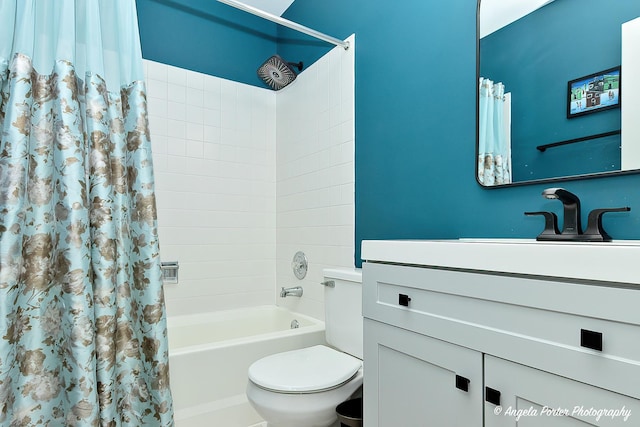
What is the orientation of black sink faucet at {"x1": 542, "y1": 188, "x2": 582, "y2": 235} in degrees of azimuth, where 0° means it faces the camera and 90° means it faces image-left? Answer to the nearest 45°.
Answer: approximately 45°

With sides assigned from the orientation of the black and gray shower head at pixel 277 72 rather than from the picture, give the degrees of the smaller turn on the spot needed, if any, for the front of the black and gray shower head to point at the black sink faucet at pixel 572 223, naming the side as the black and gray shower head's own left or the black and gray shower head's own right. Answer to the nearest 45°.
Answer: approximately 90° to the black and gray shower head's own left

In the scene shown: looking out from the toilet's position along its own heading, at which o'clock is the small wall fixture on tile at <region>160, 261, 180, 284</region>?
The small wall fixture on tile is roughly at 3 o'clock from the toilet.

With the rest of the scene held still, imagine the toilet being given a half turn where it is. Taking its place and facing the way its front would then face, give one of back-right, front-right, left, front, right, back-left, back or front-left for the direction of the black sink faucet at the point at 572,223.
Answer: right

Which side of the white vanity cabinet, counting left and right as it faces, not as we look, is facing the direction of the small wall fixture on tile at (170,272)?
right

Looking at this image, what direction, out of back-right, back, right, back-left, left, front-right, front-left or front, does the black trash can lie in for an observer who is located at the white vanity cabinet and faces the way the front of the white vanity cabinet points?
right

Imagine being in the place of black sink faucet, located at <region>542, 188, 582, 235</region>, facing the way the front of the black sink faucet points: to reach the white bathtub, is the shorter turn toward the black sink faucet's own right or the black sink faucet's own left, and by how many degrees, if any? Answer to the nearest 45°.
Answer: approximately 45° to the black sink faucet's own right

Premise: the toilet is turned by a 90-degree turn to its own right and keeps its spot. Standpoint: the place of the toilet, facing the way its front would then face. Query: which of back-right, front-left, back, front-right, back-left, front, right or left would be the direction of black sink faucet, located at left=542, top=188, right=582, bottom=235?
back
